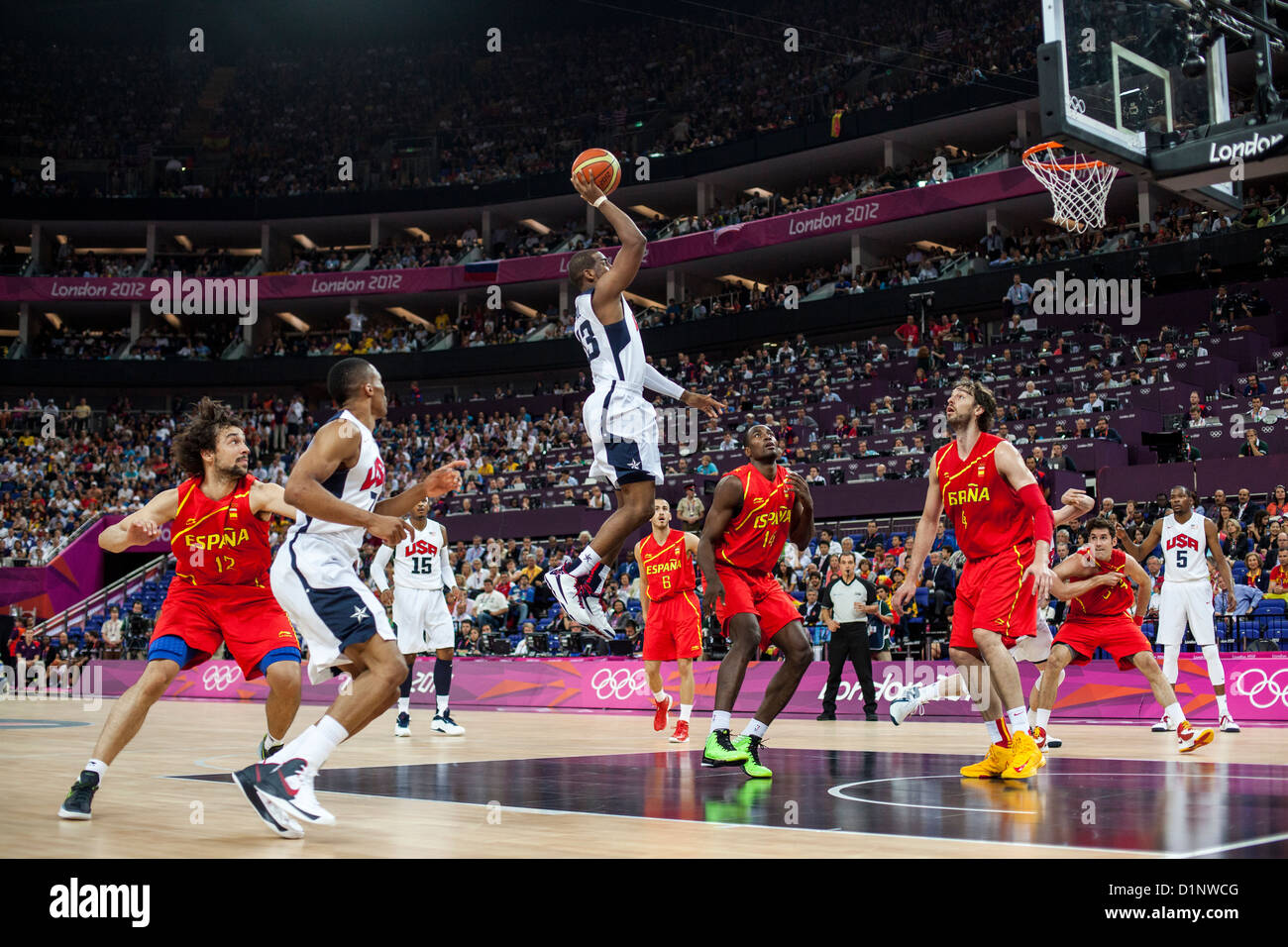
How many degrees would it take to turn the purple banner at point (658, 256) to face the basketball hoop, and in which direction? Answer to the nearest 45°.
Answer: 0° — it already faces it

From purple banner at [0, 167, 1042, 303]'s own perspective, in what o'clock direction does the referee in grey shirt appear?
The referee in grey shirt is roughly at 12 o'clock from the purple banner.

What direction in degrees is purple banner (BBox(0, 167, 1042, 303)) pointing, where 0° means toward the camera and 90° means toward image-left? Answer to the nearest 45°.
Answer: approximately 0°

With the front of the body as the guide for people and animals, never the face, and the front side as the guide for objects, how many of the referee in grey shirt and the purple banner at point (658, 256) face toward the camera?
2

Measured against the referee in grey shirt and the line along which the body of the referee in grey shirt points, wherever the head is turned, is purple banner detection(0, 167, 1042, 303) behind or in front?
behind

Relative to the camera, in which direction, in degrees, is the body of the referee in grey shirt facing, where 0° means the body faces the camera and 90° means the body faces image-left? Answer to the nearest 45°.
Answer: approximately 0°

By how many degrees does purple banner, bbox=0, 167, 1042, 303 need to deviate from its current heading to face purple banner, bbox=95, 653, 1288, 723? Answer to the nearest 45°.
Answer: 0° — it already faces it
